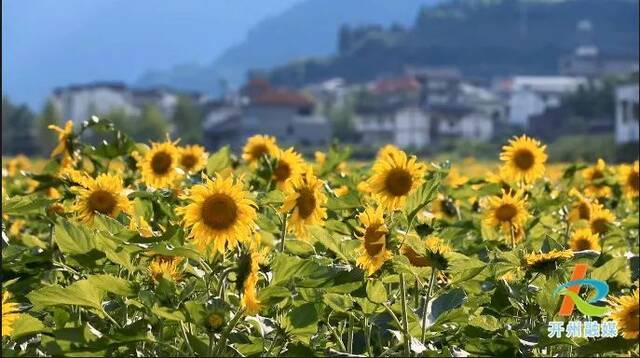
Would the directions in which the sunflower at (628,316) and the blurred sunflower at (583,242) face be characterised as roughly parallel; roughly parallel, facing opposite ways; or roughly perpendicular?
roughly parallel

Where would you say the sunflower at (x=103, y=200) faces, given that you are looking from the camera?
facing the viewer

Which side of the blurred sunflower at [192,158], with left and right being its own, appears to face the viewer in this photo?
front

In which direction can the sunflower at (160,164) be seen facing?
toward the camera

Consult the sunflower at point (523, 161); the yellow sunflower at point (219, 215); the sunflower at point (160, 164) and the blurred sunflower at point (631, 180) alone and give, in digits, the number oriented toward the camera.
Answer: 4

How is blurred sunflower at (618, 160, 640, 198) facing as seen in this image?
toward the camera

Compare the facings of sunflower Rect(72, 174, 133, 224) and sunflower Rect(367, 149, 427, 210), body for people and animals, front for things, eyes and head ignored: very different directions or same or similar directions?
same or similar directions

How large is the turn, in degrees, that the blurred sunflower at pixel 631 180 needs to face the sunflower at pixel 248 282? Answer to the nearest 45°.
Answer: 0° — it already faces it

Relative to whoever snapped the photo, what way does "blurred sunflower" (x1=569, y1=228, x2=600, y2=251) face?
facing the viewer
